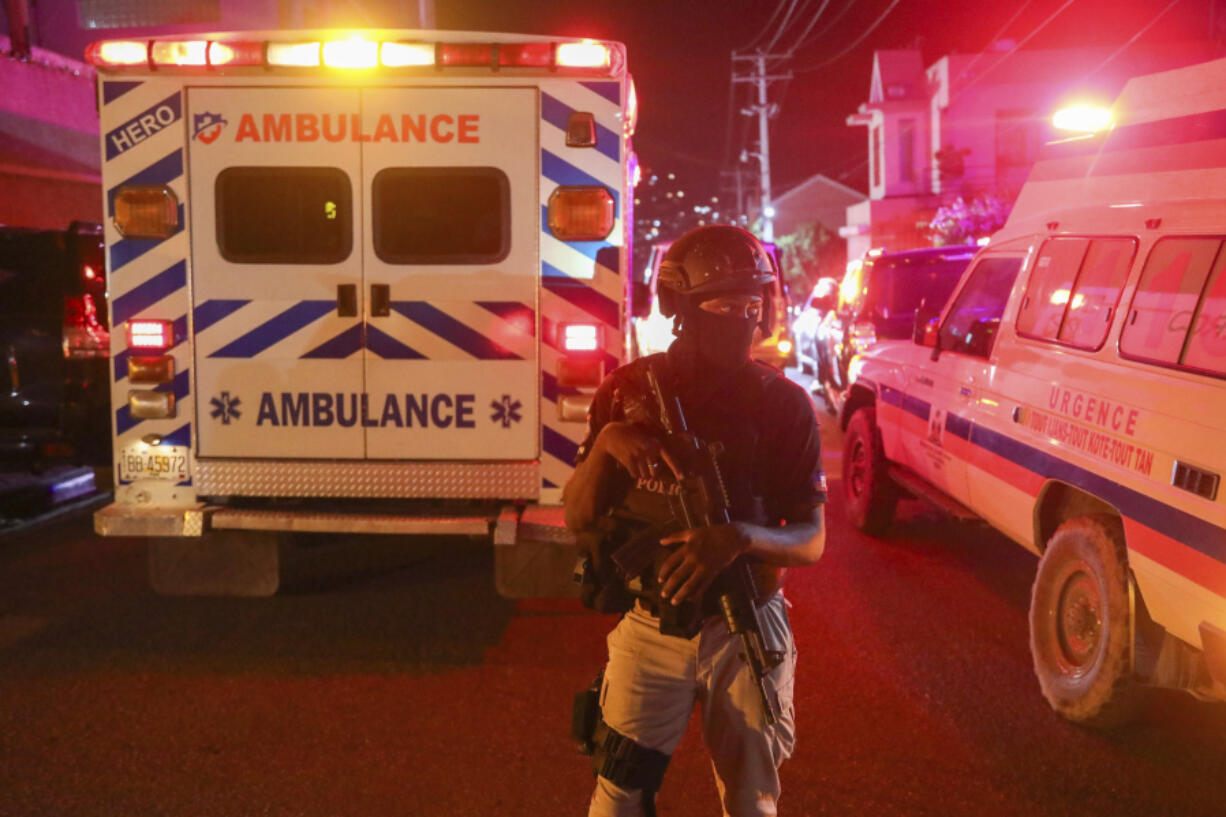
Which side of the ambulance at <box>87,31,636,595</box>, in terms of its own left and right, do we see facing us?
back

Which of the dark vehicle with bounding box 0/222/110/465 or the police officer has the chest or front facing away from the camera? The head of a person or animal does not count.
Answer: the dark vehicle

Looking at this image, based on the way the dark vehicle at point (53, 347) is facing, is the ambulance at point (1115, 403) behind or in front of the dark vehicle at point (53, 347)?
behind

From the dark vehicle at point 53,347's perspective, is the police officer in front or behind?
behind

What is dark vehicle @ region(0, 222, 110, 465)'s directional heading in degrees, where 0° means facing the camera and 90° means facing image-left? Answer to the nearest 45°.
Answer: approximately 180°

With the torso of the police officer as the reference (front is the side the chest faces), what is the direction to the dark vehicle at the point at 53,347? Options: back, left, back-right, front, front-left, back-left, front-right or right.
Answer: back-right

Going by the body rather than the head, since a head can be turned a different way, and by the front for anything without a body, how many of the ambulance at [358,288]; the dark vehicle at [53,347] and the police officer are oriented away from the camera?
2

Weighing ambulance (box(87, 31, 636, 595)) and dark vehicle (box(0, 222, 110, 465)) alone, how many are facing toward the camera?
0

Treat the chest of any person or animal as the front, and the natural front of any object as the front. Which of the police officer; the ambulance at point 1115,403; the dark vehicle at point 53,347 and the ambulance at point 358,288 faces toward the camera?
the police officer

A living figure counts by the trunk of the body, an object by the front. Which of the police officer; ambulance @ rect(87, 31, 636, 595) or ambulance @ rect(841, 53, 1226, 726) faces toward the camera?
the police officer

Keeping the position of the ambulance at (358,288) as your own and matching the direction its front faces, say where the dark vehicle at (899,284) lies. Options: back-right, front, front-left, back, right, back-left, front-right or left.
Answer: front-right

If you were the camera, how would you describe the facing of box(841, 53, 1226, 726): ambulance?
facing away from the viewer and to the left of the viewer

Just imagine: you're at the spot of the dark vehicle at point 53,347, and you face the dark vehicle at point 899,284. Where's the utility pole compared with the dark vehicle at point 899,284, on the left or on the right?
left
